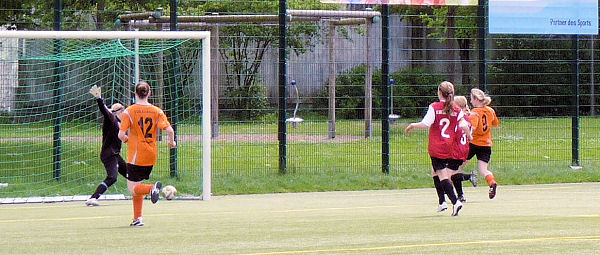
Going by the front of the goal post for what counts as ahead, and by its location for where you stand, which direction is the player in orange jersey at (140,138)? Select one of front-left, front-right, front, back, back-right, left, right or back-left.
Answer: front

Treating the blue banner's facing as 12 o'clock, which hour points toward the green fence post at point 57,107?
The green fence post is roughly at 2 o'clock from the blue banner.

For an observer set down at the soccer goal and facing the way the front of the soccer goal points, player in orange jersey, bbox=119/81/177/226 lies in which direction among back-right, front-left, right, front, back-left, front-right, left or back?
front

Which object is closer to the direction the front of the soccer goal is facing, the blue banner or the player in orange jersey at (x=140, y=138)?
the player in orange jersey

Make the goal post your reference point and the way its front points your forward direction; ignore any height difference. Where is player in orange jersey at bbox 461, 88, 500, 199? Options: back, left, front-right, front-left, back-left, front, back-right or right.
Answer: front-left

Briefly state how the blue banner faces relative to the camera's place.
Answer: facing the viewer

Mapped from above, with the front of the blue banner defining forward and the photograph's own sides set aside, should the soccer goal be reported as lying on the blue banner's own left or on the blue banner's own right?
on the blue banner's own right

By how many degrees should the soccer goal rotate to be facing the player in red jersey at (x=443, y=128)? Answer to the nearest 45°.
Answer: approximately 45° to its left

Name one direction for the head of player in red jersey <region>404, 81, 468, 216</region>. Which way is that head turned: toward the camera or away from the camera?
away from the camera

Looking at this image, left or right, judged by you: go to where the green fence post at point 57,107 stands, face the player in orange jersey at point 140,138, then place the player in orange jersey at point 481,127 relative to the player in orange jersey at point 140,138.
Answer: left
